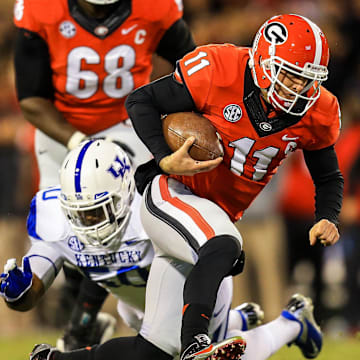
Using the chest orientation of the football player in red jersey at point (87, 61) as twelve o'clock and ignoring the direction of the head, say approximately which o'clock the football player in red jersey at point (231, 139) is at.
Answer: the football player in red jersey at point (231, 139) is roughly at 11 o'clock from the football player in red jersey at point (87, 61).

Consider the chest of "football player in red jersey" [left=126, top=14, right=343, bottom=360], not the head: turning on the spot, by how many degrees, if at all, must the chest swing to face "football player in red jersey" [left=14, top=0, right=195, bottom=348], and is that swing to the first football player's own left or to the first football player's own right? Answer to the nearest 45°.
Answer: approximately 180°

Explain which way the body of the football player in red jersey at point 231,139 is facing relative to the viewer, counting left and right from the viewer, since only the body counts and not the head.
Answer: facing the viewer and to the right of the viewer

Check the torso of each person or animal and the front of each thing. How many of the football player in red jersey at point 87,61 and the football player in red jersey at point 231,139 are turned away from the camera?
0

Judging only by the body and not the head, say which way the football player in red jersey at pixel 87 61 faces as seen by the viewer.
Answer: toward the camera

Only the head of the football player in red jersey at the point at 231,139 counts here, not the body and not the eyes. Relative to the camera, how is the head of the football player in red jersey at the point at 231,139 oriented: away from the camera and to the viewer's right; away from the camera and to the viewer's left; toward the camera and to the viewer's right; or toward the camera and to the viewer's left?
toward the camera and to the viewer's right
